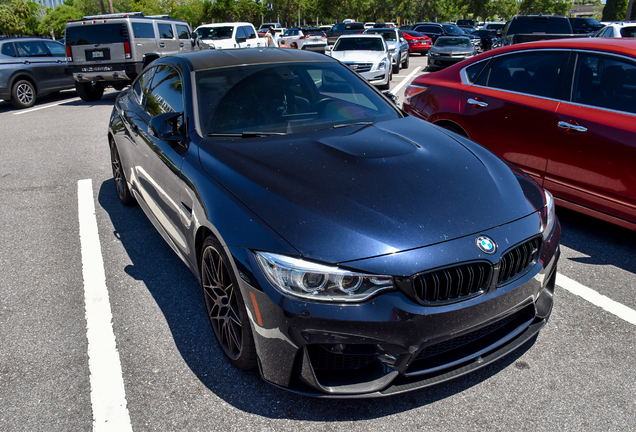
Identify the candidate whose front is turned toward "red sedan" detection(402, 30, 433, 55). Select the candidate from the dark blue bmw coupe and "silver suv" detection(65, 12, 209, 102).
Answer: the silver suv

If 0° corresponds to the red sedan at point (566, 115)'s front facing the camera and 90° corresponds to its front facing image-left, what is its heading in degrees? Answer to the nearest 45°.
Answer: approximately 315°

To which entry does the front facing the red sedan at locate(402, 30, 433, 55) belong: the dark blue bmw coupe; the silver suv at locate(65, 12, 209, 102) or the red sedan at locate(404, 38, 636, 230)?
the silver suv

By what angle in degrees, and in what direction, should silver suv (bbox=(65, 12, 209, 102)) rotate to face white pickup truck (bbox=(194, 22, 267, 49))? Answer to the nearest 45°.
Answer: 0° — it already faces it

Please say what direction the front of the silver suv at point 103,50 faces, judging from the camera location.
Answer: facing away from the viewer and to the right of the viewer

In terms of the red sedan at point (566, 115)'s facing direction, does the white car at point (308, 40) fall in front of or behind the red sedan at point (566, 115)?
behind

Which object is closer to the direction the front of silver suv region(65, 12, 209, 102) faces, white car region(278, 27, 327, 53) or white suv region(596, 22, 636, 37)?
the white car

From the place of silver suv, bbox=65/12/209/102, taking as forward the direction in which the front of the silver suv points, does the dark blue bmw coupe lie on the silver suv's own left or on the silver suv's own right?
on the silver suv's own right

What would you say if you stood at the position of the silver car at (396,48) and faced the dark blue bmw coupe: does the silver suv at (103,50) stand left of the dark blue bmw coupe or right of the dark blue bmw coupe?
right

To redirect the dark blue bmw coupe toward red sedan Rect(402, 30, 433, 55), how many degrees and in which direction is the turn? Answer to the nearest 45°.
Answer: approximately 135° to its left

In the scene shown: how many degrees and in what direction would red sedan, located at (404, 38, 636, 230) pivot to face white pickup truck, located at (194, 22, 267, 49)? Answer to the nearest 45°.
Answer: approximately 180°
